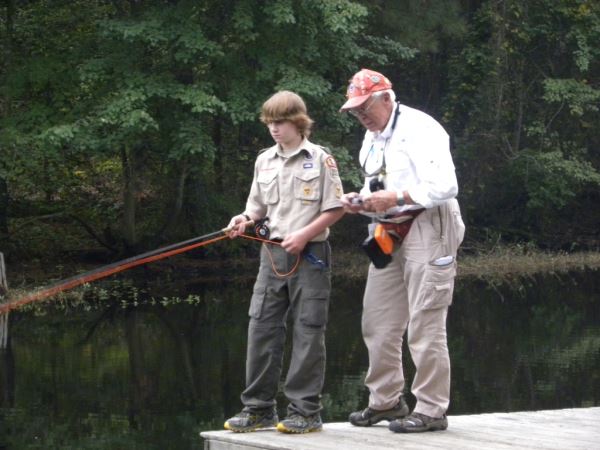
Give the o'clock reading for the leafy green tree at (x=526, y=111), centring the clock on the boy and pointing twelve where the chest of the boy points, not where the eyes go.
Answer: The leafy green tree is roughly at 5 o'clock from the boy.

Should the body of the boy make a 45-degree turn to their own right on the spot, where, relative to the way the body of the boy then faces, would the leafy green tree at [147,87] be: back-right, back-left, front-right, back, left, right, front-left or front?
right

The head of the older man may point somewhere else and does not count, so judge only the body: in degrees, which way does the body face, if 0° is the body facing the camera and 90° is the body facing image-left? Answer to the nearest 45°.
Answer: approximately 45°

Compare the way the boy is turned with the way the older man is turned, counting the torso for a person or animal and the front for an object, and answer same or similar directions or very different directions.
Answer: same or similar directions

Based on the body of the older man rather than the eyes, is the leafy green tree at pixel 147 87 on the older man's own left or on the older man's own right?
on the older man's own right

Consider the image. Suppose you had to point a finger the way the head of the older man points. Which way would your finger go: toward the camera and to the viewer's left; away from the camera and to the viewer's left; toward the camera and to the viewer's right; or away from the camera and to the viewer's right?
toward the camera and to the viewer's left

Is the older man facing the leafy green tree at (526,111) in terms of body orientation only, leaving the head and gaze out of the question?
no

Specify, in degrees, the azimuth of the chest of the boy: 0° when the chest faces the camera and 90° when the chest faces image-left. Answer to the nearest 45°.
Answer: approximately 45°
